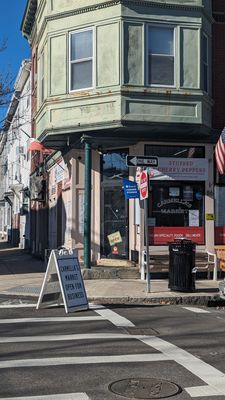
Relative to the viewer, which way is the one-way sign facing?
toward the camera

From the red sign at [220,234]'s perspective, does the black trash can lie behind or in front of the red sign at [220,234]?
in front

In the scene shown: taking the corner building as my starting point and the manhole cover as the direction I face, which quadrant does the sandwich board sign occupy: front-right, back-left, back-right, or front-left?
front-right

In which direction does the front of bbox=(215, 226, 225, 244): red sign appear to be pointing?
toward the camera

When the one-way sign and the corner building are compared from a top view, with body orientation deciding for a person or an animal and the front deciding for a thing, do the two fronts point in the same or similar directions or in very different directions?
same or similar directions

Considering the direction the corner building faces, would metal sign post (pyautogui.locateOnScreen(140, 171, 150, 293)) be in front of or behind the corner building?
in front

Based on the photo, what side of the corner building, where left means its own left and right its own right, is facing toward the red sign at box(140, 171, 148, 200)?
front

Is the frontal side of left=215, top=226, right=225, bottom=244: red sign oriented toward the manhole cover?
yes
